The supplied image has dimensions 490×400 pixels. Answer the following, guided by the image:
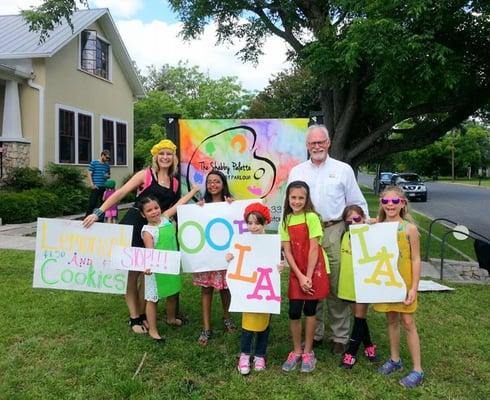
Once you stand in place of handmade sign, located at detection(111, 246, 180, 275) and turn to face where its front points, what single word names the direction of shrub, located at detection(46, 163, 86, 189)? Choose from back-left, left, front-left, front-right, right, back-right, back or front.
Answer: back

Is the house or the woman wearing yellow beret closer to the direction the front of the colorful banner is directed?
the woman wearing yellow beret

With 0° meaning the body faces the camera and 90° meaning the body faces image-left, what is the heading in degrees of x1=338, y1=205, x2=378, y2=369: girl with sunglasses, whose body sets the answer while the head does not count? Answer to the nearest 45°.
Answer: approximately 0°

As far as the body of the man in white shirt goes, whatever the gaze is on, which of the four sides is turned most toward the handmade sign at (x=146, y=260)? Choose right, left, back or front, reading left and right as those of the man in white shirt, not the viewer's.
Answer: right

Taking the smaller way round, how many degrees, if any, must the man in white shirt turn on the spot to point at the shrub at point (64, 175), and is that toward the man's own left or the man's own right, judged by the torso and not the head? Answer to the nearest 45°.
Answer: approximately 135° to the man's own right

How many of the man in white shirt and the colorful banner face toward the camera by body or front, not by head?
2

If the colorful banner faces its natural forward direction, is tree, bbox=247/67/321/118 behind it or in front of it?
behind

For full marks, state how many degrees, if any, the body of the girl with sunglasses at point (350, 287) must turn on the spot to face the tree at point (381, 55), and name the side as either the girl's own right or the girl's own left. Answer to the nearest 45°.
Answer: approximately 180°

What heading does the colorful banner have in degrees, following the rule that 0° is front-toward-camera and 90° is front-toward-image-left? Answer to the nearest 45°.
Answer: approximately 0°

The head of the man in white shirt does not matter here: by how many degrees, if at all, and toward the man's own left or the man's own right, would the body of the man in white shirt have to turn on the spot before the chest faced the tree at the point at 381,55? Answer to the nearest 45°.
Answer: approximately 180°
